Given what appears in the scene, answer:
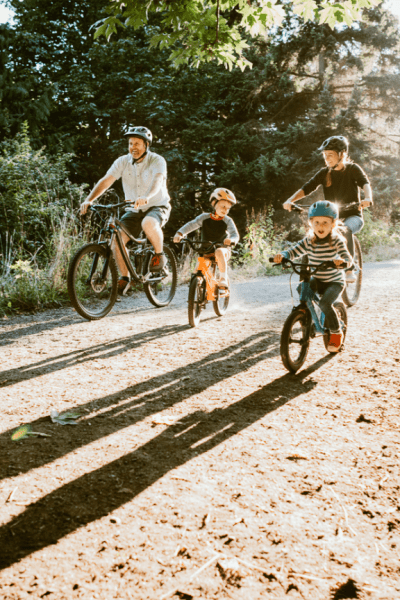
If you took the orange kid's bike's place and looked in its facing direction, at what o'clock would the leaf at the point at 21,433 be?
The leaf is roughly at 11 o'clock from the orange kid's bike.

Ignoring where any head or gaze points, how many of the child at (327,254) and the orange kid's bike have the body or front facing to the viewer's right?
0

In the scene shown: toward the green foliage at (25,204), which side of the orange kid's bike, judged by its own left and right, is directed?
right

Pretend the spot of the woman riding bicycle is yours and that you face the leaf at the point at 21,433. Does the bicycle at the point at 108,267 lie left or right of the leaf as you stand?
right

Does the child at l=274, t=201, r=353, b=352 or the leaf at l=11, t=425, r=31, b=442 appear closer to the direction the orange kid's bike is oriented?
the leaf

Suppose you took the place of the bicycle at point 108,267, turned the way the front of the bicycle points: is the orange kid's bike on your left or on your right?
on your left

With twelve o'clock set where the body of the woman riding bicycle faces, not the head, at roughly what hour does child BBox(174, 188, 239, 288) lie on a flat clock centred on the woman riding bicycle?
The child is roughly at 1 o'clock from the woman riding bicycle.

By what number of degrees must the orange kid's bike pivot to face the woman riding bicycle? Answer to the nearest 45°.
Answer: approximately 135° to its left

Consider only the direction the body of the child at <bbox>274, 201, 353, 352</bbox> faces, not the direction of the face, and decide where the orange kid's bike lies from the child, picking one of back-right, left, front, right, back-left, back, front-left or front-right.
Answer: right

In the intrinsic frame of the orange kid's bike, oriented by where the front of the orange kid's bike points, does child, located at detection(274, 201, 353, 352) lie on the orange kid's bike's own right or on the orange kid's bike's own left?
on the orange kid's bike's own left
